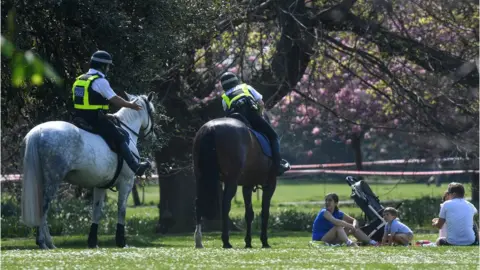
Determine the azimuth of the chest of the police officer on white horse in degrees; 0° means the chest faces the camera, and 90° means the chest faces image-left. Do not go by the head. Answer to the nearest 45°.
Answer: approximately 225°

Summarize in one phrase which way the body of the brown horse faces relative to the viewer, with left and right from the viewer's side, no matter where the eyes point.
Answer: facing away from the viewer and to the right of the viewer

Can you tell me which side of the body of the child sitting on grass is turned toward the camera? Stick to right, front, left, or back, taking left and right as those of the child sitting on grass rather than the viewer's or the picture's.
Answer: left

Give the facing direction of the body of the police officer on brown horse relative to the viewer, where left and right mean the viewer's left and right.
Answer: facing away from the viewer and to the right of the viewer

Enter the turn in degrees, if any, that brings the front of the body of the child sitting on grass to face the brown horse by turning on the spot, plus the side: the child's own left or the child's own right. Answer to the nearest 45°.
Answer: approximately 45° to the child's own left

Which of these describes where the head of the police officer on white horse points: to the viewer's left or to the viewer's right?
to the viewer's right

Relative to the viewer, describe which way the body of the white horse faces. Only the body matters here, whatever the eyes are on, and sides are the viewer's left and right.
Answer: facing away from the viewer and to the right of the viewer
